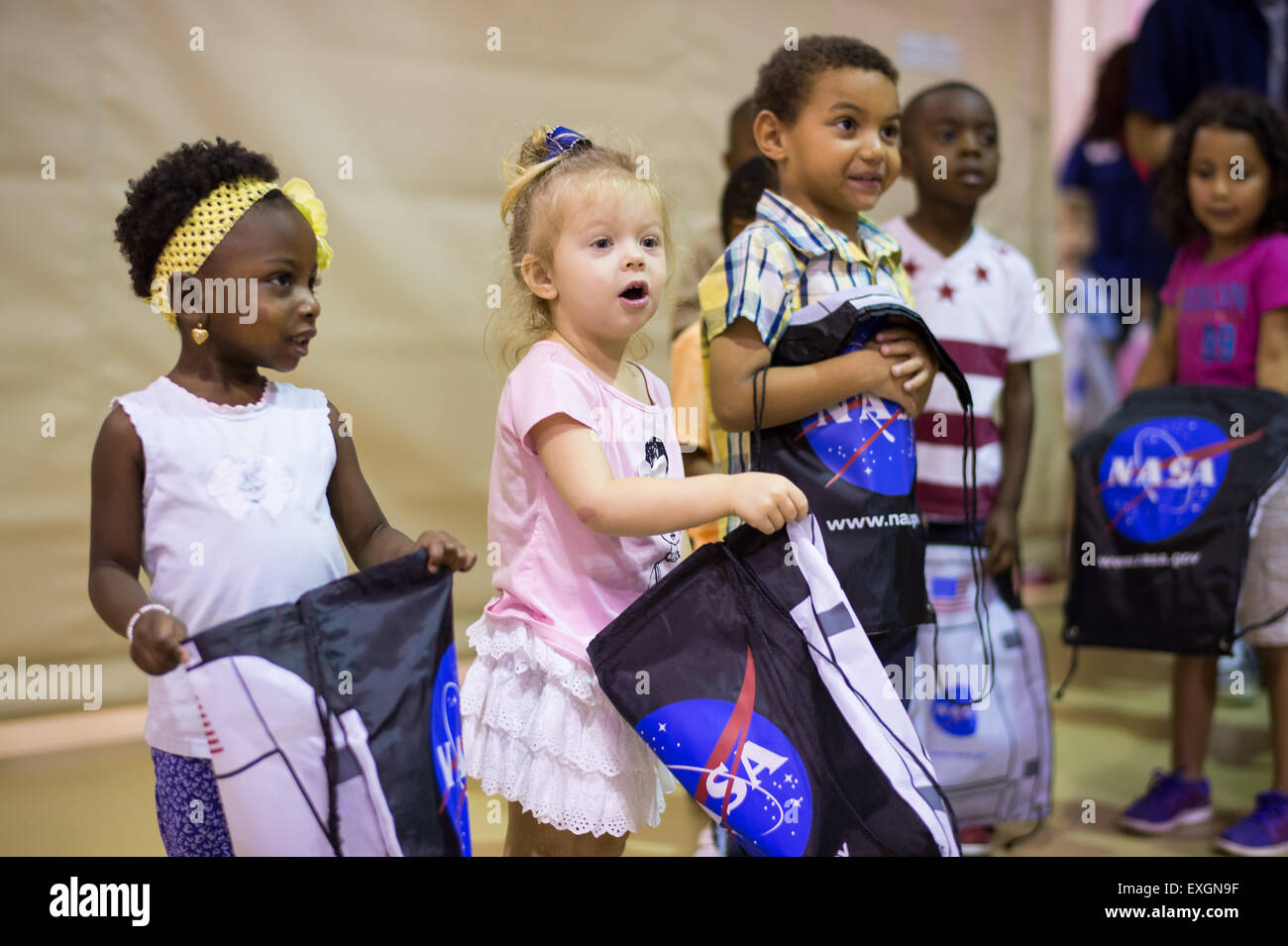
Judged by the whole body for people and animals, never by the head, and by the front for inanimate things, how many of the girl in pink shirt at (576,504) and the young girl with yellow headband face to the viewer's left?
0

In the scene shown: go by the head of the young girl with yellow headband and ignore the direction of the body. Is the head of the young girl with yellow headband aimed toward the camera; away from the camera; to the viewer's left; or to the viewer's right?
to the viewer's right

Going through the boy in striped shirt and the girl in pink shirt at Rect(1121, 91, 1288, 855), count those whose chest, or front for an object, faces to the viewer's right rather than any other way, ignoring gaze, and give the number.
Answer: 0

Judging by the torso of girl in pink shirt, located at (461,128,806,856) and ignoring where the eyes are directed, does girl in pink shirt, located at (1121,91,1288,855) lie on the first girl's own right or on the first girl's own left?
on the first girl's own left

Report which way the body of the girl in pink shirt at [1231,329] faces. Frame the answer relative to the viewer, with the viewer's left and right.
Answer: facing the viewer and to the left of the viewer

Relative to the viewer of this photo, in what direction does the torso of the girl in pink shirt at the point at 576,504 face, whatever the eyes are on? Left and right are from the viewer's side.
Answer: facing the viewer and to the right of the viewer

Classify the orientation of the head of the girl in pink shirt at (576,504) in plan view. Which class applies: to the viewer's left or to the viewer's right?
to the viewer's right

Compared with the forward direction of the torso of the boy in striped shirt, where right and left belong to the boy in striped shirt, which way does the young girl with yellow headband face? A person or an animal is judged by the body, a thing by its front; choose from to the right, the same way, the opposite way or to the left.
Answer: the same way
